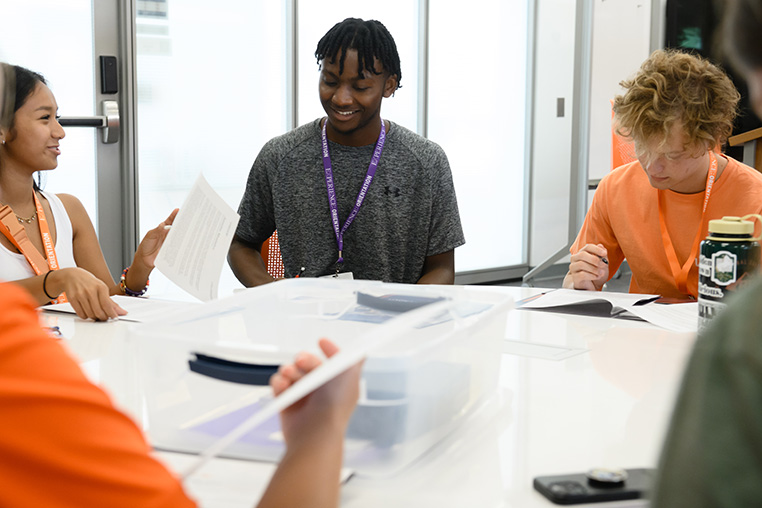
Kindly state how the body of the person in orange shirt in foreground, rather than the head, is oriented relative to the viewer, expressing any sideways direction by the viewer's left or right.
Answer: facing away from the viewer and to the right of the viewer

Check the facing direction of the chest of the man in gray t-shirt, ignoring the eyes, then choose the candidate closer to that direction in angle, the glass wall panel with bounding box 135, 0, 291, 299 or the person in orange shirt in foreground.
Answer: the person in orange shirt in foreground

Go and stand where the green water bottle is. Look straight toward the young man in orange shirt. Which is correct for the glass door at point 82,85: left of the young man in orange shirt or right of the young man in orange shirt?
left

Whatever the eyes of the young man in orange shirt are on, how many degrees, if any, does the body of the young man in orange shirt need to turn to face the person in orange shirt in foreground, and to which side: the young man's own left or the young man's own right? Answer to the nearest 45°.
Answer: approximately 45° to the young man's own left

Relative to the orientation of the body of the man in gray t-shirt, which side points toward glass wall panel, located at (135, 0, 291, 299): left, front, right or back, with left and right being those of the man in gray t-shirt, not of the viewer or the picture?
back

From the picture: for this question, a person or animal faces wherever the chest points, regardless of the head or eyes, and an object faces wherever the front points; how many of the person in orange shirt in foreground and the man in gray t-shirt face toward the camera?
1

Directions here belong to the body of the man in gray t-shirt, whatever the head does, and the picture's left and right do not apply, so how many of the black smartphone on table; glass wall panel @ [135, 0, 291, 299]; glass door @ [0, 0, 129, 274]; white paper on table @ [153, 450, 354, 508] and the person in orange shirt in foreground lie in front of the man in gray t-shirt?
3

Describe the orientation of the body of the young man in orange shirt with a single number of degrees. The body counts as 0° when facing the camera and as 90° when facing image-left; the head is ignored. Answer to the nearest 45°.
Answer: approximately 45°

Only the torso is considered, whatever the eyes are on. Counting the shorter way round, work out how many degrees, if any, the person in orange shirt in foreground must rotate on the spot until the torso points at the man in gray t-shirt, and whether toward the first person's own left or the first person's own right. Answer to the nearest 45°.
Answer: approximately 45° to the first person's own left

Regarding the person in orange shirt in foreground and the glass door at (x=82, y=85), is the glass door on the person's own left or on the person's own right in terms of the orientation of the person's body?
on the person's own left
